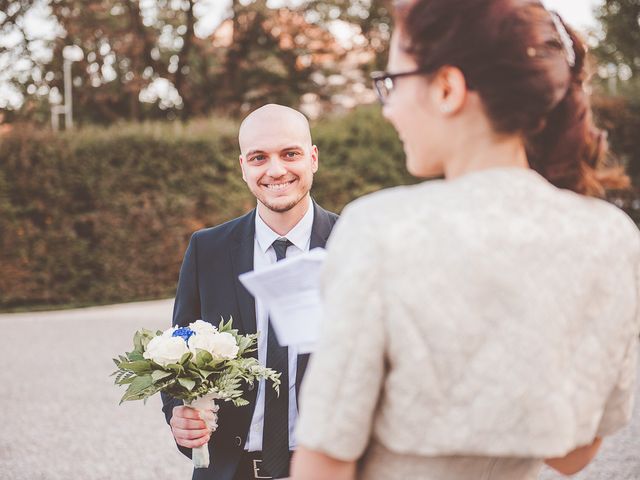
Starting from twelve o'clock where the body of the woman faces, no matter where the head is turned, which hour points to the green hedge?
The green hedge is roughly at 11 o'clock from the woman.

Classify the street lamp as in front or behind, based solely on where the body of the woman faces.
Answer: in front

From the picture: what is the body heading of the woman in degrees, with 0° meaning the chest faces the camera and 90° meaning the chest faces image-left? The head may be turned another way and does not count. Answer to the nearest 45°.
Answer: approximately 180°

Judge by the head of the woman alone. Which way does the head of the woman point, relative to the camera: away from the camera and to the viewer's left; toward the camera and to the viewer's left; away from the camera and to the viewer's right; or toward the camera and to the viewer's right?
away from the camera and to the viewer's left

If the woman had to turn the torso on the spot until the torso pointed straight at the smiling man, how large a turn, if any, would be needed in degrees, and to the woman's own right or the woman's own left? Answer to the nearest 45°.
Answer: approximately 45° to the woman's own left

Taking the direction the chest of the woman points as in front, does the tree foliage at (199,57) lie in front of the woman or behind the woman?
in front

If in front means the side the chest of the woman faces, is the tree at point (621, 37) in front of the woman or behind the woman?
in front
